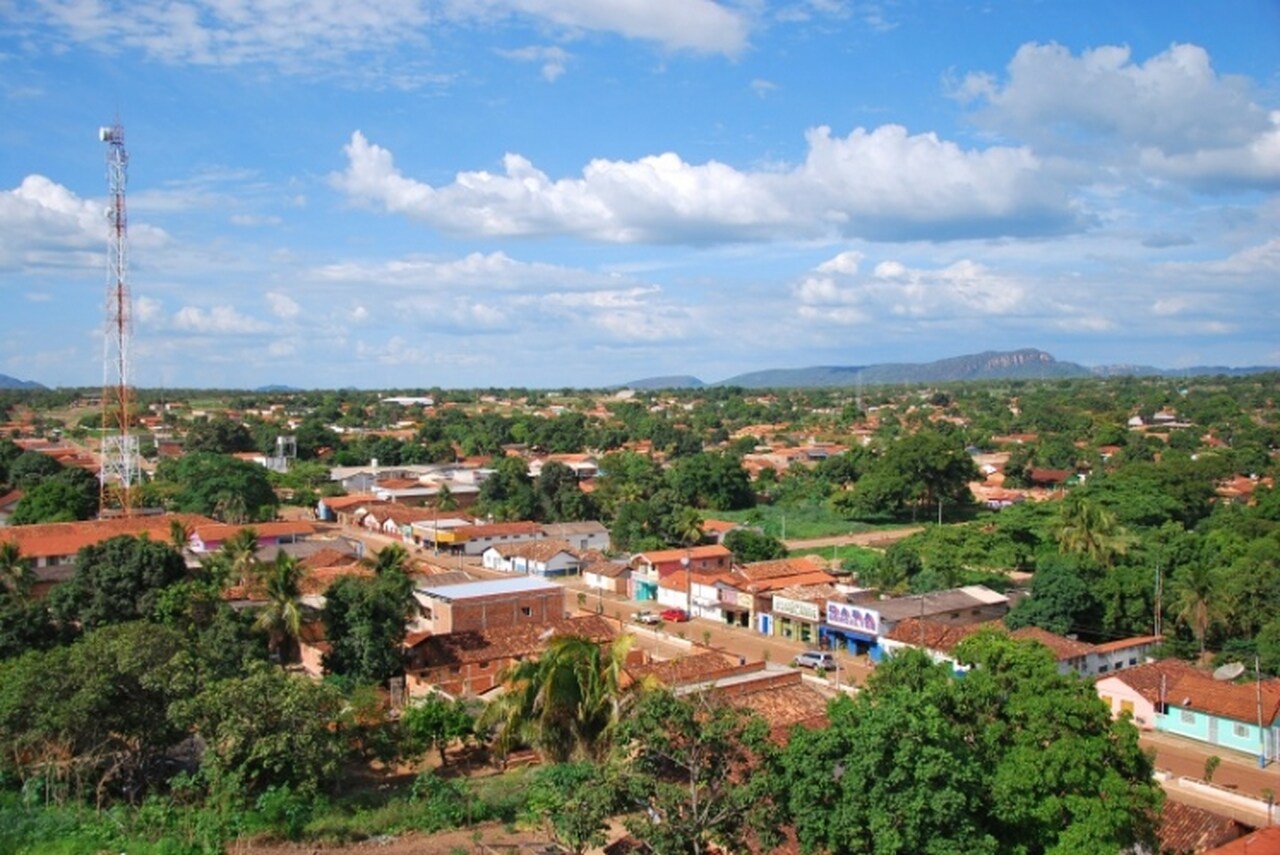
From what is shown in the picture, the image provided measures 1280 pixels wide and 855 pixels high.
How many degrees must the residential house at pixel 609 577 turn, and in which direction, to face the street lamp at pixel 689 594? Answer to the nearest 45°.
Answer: approximately 90° to its left

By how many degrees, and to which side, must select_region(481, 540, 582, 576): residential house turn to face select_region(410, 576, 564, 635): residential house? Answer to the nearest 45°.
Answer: approximately 45° to its left

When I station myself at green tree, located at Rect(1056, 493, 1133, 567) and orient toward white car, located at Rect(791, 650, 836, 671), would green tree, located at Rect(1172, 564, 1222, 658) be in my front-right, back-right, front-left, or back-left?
front-left

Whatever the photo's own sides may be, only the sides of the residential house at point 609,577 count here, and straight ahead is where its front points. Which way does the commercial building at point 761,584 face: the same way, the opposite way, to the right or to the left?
the same way

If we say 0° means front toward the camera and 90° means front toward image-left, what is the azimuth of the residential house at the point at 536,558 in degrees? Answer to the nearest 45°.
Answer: approximately 45°

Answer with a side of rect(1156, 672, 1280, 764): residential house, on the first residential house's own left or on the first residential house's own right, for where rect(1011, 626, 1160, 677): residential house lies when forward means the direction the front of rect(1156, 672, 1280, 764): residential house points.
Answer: on the first residential house's own right

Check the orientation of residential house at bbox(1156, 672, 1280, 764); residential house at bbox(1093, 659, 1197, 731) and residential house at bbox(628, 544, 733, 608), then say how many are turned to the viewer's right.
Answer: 0

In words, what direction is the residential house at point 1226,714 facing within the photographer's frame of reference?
facing the viewer and to the left of the viewer

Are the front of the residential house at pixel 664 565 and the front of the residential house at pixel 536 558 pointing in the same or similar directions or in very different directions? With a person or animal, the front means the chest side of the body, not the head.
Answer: same or similar directions

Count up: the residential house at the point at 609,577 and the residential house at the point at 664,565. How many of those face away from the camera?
0

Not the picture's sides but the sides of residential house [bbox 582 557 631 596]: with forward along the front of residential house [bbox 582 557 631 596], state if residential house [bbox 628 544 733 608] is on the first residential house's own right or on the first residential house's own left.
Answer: on the first residential house's own left

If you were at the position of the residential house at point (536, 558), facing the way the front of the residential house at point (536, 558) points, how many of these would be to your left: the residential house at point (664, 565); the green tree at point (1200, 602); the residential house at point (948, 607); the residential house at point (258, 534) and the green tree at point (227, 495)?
3

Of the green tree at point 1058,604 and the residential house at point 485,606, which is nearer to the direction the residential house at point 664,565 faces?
the residential house

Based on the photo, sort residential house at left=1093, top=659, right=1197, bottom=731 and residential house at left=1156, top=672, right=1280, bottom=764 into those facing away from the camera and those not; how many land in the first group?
0

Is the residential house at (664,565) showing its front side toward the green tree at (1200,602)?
no

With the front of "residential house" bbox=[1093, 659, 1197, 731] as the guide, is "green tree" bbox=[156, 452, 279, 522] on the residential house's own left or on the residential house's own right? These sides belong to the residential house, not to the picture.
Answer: on the residential house's own right

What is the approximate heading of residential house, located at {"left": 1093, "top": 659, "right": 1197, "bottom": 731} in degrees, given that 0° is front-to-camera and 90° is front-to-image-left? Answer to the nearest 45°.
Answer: approximately 45°
